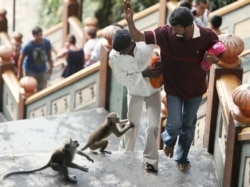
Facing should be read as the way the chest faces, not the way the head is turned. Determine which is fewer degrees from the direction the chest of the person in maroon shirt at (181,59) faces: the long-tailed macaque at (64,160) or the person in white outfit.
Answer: the long-tailed macaque

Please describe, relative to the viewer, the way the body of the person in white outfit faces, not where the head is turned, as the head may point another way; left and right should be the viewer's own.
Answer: facing the viewer and to the right of the viewer

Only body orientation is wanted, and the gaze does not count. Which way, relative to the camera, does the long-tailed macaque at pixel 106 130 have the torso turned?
to the viewer's right

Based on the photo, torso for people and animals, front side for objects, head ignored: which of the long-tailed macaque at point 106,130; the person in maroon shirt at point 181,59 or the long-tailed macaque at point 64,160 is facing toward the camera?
the person in maroon shirt

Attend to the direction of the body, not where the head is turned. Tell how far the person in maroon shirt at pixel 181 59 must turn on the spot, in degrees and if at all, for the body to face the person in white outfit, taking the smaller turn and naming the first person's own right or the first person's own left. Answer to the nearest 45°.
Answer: approximately 135° to the first person's own right

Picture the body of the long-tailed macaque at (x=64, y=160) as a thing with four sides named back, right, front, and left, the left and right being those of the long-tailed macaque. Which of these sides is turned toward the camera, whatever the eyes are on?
right

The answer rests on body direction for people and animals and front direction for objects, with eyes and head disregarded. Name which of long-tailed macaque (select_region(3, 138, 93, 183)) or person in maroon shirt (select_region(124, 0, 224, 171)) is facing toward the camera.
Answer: the person in maroon shirt

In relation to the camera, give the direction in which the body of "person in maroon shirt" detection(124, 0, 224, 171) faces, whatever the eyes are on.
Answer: toward the camera

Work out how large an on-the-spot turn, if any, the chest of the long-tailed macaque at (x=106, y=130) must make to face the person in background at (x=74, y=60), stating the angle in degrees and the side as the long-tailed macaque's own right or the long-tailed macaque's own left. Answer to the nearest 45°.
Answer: approximately 90° to the long-tailed macaque's own left

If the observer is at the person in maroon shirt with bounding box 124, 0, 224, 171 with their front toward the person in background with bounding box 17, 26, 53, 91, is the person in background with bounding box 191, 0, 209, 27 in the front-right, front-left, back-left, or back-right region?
front-right

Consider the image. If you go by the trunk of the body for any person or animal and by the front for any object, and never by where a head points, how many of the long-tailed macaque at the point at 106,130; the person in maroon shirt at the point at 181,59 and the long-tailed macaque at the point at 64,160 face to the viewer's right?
2

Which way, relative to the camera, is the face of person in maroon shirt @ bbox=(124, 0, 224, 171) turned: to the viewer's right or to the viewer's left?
to the viewer's left

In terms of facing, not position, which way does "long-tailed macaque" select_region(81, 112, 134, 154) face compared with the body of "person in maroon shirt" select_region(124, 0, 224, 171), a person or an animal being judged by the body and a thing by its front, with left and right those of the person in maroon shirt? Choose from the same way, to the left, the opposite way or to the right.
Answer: to the left
